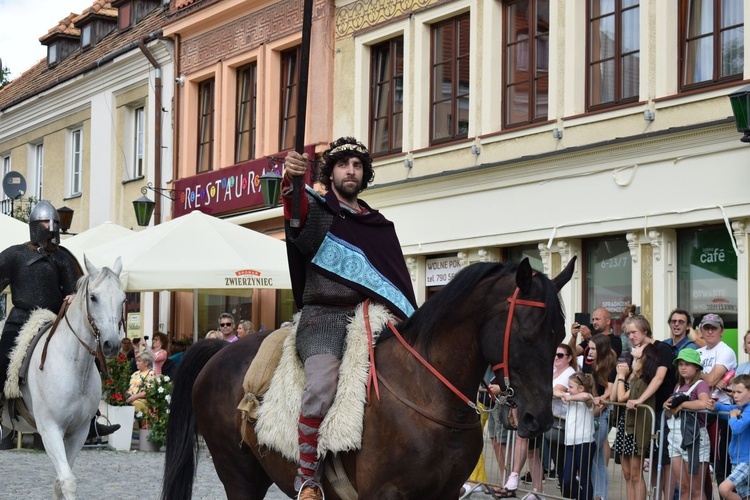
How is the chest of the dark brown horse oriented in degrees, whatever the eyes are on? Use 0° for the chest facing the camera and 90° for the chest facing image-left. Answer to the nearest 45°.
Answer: approximately 315°

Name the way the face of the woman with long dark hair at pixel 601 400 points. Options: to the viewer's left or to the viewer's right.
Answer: to the viewer's left

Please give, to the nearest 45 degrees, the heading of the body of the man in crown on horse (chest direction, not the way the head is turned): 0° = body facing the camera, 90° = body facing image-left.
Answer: approximately 315°

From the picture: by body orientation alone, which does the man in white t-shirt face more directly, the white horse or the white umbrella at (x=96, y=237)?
the white horse

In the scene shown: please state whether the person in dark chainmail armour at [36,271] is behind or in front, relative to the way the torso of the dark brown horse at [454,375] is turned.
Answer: behind

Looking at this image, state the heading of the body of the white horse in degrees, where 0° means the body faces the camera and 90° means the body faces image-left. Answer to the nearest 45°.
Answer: approximately 315°
